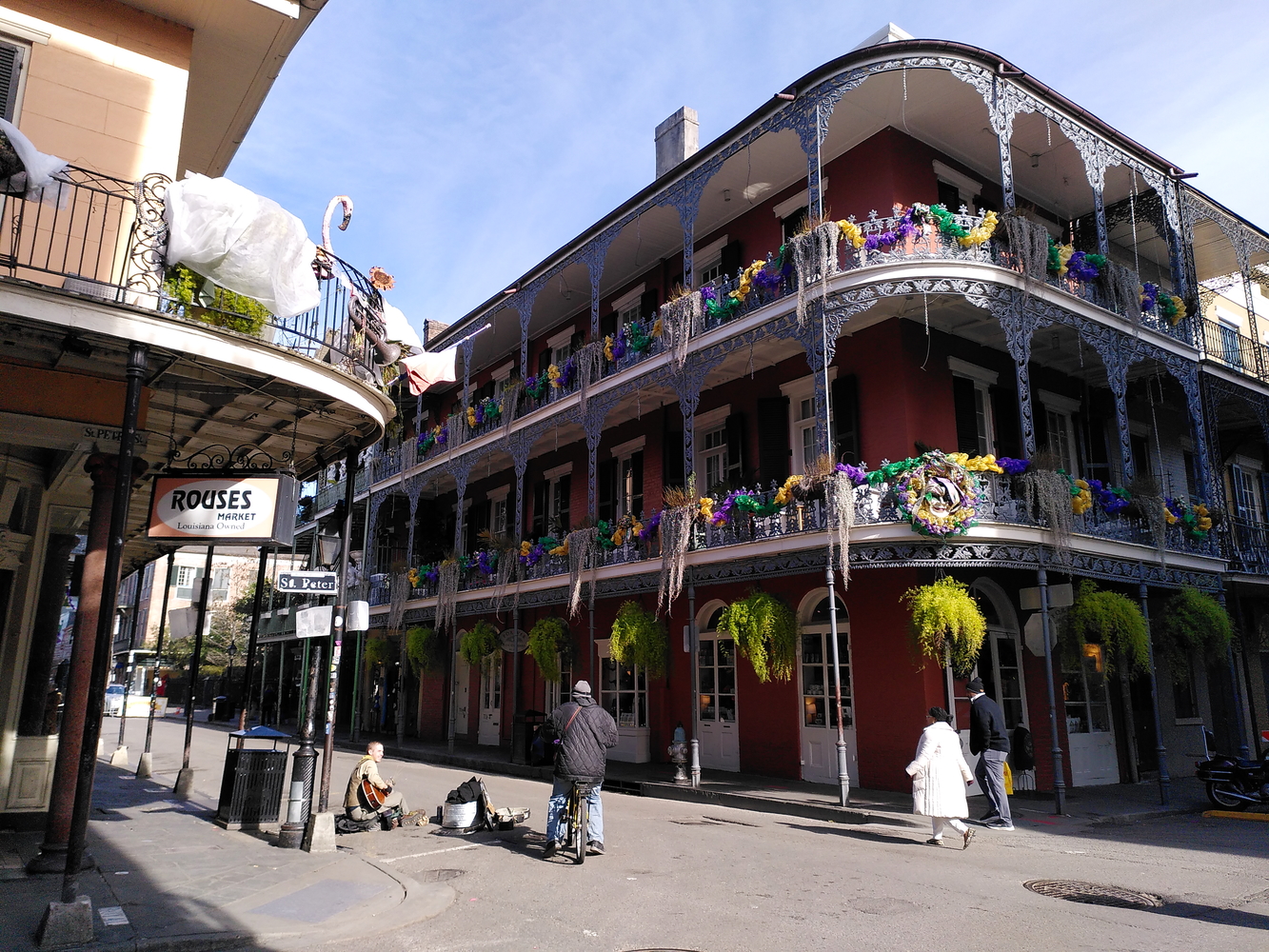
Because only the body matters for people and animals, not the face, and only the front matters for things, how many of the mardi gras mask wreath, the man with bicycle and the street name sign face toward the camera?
2

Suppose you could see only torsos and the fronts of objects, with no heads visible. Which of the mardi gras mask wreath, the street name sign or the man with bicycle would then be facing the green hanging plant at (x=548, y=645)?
the man with bicycle

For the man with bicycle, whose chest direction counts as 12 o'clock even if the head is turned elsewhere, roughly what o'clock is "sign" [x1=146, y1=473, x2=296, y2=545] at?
The sign is roughly at 8 o'clock from the man with bicycle.

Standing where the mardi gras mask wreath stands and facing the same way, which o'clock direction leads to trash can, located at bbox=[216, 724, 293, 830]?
The trash can is roughly at 2 o'clock from the mardi gras mask wreath.

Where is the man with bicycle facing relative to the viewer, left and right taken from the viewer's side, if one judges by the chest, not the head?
facing away from the viewer

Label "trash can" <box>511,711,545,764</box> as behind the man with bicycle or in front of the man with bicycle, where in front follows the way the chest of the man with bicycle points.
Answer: in front

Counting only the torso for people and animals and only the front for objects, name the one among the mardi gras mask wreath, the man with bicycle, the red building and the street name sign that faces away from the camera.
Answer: the man with bicycle

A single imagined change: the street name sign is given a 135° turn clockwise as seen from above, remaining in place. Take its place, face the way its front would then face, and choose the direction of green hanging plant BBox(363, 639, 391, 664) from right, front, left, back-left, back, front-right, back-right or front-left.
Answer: front-right

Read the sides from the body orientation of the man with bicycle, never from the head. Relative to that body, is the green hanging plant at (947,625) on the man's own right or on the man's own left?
on the man's own right

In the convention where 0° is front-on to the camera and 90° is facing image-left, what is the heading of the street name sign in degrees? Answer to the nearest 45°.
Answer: approximately 0°

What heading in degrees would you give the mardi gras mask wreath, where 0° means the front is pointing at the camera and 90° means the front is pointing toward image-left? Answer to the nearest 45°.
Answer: approximately 0°

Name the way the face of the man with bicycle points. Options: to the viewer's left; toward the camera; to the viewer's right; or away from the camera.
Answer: away from the camera

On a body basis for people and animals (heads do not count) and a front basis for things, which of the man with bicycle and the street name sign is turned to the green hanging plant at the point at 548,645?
the man with bicycle

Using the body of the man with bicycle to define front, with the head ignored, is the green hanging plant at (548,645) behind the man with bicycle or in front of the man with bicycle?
in front
